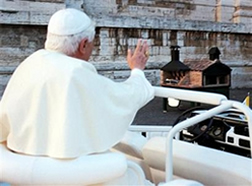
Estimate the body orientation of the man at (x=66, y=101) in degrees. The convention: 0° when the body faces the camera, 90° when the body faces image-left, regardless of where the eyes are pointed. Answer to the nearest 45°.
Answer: approximately 225°
